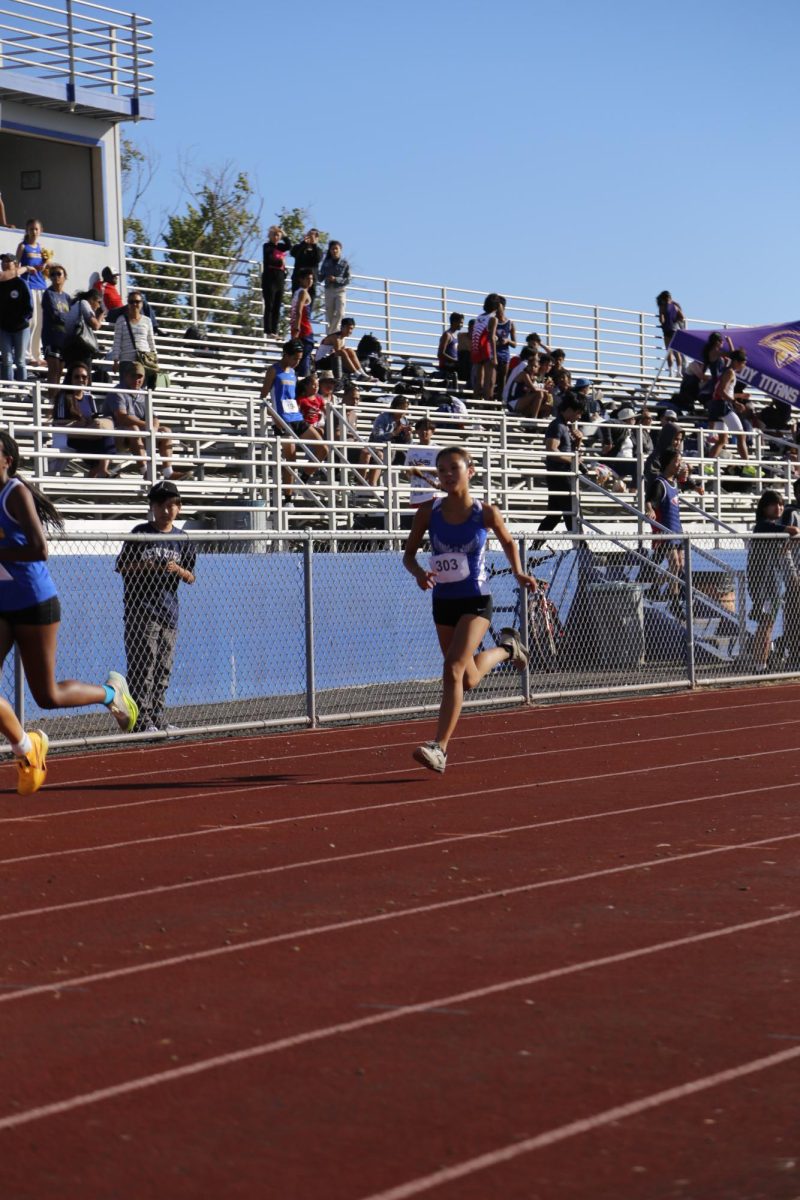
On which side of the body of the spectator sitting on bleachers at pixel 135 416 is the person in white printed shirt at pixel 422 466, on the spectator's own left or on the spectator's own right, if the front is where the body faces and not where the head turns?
on the spectator's own left

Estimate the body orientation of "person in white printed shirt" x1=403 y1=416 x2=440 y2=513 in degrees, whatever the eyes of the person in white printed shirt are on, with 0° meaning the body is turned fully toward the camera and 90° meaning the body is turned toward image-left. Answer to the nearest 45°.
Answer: approximately 0°

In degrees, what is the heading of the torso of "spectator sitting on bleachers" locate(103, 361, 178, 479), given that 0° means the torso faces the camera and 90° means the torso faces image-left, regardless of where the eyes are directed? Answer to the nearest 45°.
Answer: approximately 315°

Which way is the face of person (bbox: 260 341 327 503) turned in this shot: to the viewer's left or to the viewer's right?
to the viewer's right

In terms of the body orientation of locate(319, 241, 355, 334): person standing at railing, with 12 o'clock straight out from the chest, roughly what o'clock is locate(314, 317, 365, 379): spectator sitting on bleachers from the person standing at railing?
The spectator sitting on bleachers is roughly at 12 o'clock from the person standing at railing.

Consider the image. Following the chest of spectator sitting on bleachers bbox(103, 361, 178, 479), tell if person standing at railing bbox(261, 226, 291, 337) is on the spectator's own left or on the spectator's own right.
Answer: on the spectator's own left

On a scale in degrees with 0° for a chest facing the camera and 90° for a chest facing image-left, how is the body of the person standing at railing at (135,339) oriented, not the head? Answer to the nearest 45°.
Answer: approximately 0°
